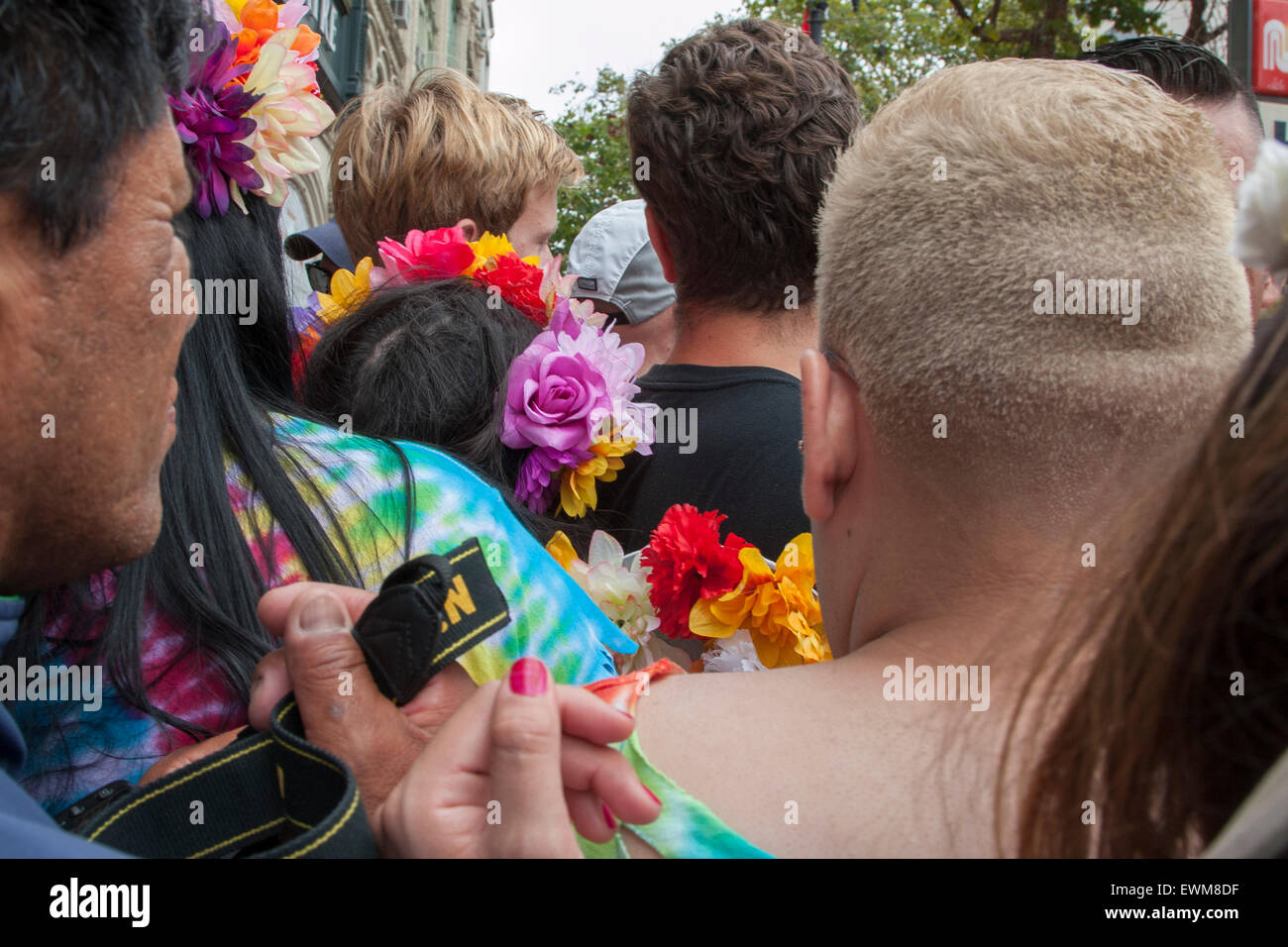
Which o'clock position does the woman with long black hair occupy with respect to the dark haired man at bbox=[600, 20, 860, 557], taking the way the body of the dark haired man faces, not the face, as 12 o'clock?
The woman with long black hair is roughly at 7 o'clock from the dark haired man.

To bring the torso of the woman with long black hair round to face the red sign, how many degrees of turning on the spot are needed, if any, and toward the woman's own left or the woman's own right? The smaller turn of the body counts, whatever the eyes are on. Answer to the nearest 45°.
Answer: approximately 45° to the woman's own right

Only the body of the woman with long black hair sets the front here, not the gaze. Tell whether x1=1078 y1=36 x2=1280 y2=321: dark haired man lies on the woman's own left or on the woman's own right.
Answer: on the woman's own right

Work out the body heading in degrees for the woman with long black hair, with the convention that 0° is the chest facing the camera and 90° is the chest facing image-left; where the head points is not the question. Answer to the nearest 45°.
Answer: approximately 180°

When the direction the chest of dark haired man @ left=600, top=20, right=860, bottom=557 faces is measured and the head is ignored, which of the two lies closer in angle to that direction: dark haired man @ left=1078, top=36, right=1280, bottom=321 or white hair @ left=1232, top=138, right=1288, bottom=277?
the dark haired man

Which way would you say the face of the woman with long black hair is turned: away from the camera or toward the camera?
away from the camera

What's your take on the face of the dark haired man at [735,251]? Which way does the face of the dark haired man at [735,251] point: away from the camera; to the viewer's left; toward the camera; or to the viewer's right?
away from the camera

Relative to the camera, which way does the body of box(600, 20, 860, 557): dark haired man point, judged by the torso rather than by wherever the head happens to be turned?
away from the camera

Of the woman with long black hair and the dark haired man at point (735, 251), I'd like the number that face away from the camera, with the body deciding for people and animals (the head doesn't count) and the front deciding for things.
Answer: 2
